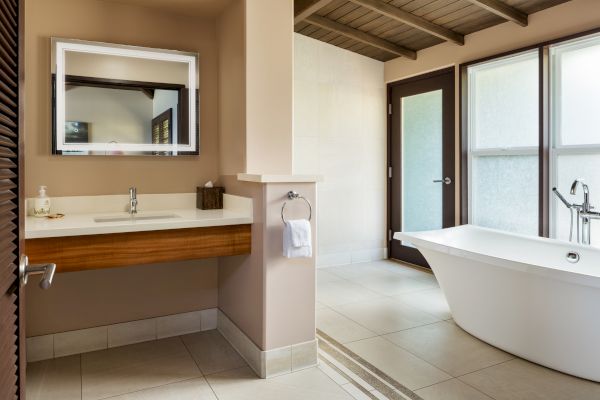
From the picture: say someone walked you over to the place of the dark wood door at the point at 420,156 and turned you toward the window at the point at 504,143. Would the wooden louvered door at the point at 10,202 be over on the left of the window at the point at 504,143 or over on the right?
right

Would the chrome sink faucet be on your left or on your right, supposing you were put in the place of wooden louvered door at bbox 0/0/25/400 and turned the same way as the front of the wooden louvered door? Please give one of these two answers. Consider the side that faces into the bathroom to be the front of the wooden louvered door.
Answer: on your left

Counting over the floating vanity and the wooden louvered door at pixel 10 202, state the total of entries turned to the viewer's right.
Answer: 1

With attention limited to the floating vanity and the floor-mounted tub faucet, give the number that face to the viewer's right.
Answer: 0

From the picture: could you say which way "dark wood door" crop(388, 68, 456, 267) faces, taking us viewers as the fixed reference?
facing the viewer and to the left of the viewer

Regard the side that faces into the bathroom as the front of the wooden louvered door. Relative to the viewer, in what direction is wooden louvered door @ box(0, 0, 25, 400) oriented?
to the viewer's right

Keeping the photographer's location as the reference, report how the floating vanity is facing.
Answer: facing the viewer

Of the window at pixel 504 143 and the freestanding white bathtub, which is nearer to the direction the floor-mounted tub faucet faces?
the freestanding white bathtub

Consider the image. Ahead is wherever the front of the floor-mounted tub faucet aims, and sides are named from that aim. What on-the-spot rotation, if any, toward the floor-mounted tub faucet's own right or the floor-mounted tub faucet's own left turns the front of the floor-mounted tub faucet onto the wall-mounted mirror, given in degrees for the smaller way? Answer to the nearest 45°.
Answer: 0° — it already faces it

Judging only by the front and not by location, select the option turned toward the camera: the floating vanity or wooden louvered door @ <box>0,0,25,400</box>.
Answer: the floating vanity

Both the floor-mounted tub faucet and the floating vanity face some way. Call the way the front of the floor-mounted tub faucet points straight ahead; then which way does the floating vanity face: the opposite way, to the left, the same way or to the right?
to the left

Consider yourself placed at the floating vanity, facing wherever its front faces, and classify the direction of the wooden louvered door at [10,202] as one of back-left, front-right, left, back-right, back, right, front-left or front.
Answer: front
